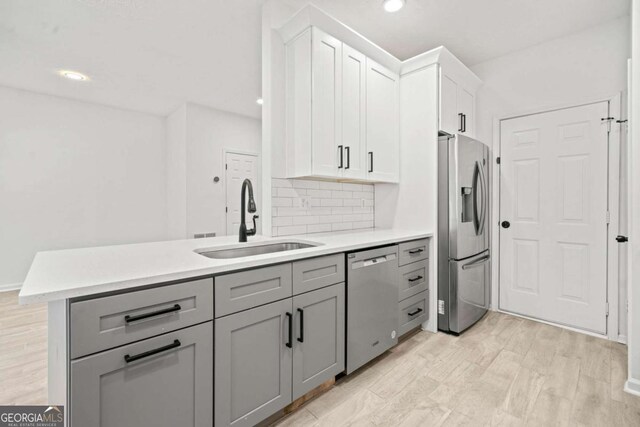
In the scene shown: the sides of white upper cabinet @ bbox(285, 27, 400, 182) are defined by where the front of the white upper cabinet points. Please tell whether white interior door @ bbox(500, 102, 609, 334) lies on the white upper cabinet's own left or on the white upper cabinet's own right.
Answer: on the white upper cabinet's own left

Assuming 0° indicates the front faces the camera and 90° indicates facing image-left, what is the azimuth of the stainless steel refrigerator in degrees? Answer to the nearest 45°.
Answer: approximately 315°

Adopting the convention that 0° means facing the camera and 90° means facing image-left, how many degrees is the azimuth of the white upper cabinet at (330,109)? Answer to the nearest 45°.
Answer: approximately 315°

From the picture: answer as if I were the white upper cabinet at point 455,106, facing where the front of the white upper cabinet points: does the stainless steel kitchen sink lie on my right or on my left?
on my right

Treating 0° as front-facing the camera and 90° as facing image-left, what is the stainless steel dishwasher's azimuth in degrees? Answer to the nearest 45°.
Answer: approximately 315°
